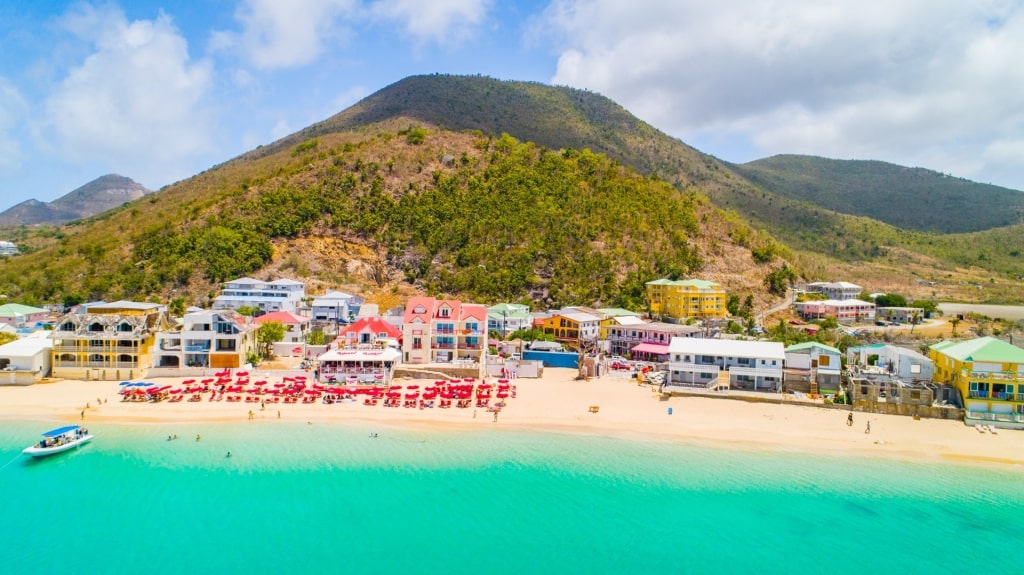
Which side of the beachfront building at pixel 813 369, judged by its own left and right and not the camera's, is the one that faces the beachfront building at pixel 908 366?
left

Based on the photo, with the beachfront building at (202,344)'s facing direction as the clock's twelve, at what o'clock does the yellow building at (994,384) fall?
The yellow building is roughly at 10 o'clock from the beachfront building.

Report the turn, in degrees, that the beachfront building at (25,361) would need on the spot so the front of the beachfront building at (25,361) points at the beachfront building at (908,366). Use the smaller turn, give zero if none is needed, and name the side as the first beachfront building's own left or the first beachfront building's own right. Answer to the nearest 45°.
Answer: approximately 45° to the first beachfront building's own left

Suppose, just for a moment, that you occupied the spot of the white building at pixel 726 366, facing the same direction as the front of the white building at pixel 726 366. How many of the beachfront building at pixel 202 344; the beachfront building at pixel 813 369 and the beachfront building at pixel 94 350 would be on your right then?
2

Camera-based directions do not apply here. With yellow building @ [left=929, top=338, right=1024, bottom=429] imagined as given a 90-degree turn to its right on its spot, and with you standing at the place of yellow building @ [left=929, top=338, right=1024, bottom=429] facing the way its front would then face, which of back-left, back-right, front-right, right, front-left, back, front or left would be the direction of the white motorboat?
front-left

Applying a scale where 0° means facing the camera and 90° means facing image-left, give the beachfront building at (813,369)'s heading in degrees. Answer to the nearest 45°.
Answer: approximately 0°

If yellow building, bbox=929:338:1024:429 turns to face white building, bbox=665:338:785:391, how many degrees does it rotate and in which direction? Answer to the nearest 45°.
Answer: approximately 90° to its right

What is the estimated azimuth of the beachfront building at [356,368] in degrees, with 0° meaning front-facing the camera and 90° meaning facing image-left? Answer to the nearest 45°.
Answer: approximately 0°
